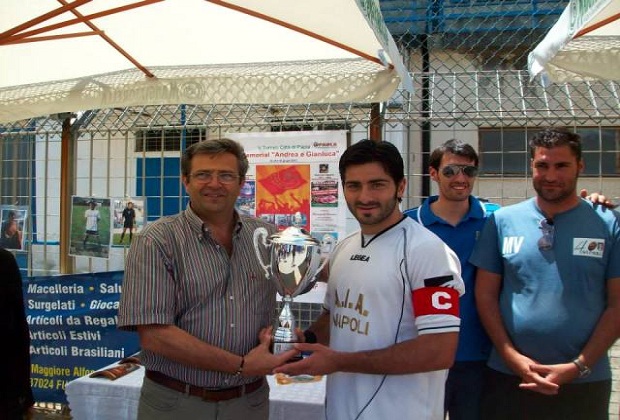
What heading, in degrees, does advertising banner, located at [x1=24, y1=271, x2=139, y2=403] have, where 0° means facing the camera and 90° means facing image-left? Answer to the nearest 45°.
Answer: approximately 0°

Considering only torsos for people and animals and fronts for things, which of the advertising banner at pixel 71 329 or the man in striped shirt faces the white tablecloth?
the advertising banner

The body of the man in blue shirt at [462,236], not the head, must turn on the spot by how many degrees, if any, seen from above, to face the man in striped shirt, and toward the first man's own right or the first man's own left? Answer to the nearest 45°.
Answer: approximately 45° to the first man's own right
